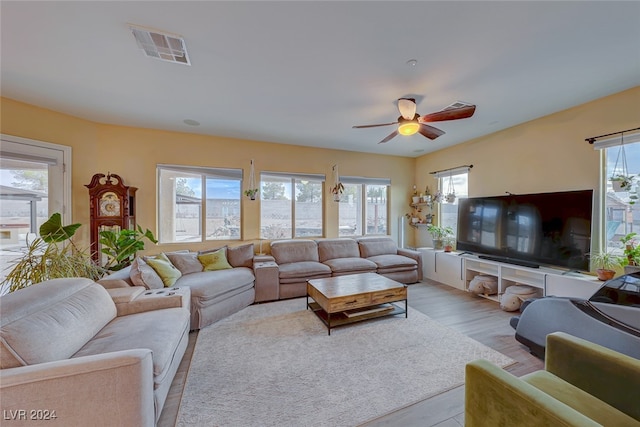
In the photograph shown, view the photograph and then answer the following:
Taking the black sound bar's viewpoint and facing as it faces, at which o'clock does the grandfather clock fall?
The grandfather clock is roughly at 12 o'clock from the black sound bar.

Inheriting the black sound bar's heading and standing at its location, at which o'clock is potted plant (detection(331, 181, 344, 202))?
The potted plant is roughly at 1 o'clock from the black sound bar.

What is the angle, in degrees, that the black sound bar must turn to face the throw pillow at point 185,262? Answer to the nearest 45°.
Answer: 0° — it already faces it

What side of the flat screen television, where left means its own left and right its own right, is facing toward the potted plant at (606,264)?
left

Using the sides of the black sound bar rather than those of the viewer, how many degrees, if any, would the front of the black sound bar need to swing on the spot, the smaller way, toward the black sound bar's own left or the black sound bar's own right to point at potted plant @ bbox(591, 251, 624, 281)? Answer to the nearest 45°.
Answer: approximately 90° to the black sound bar's own left

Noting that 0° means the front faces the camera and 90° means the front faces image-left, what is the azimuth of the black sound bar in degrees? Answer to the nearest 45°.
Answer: approximately 45°

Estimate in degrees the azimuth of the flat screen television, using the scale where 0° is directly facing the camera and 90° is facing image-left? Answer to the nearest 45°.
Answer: approximately 45°
